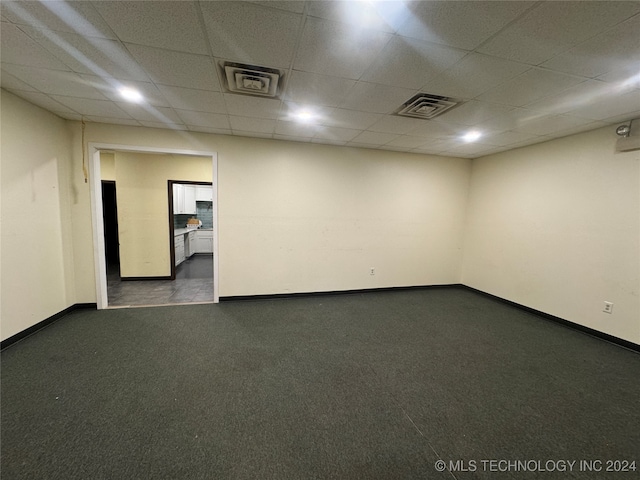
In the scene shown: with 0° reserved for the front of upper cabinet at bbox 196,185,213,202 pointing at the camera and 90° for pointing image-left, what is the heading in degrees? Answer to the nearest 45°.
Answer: approximately 0°

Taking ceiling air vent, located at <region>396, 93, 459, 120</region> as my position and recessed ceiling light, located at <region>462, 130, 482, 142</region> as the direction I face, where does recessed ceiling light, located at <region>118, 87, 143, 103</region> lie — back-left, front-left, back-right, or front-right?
back-left

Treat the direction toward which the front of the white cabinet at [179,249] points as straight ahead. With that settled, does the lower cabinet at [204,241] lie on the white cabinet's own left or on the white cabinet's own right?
on the white cabinet's own left

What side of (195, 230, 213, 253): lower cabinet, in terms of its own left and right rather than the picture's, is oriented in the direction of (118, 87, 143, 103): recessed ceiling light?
front

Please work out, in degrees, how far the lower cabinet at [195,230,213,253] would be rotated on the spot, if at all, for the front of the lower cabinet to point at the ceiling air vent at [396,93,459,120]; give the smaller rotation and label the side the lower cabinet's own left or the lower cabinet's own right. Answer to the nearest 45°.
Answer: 0° — it already faces it

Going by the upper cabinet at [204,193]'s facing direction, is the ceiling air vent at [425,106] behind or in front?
in front

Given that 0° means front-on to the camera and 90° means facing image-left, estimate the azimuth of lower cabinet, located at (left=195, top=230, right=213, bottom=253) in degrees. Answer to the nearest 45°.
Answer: approximately 0°

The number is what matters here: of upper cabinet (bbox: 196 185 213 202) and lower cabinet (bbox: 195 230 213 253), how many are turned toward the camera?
2

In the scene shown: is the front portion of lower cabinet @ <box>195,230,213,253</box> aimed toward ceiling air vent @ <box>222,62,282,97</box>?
yes
